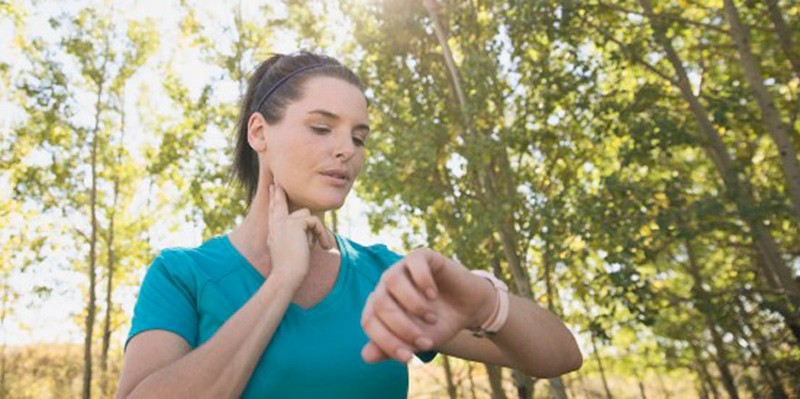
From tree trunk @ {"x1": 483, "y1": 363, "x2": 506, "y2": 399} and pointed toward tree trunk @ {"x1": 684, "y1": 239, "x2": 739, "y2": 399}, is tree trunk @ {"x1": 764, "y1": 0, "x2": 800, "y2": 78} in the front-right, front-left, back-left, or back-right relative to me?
front-right

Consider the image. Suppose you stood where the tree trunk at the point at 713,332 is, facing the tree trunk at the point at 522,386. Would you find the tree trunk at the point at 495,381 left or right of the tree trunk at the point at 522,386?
right

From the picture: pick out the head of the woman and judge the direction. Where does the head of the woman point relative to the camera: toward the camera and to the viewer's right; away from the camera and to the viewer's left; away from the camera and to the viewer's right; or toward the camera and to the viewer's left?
toward the camera and to the viewer's right

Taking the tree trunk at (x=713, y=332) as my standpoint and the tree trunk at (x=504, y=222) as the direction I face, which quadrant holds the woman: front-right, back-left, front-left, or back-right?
front-left

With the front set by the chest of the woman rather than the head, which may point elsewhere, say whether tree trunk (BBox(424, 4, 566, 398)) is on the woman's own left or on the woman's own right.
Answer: on the woman's own left

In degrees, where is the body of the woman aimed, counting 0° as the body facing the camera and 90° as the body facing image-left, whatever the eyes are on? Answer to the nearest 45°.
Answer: approximately 315°

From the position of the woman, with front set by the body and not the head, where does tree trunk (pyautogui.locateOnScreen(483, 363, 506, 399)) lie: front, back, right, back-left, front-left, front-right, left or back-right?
back-left

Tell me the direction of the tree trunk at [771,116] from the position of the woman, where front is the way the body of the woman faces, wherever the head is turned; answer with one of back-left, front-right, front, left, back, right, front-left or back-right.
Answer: left
